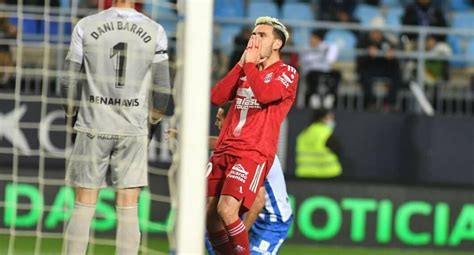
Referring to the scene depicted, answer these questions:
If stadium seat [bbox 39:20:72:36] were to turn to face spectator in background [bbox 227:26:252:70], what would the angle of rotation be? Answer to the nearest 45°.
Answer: approximately 90° to its left

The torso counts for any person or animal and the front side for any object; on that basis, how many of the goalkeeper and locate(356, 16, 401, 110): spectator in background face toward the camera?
1

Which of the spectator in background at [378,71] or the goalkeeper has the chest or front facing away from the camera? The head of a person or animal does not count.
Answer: the goalkeeper

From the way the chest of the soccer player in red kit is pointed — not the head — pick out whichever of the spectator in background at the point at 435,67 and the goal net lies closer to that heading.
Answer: the goal net

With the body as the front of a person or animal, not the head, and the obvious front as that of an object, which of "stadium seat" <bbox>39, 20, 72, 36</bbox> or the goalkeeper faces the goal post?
the stadium seat

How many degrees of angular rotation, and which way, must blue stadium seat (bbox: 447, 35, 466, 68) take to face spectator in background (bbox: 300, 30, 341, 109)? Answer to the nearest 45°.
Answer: approximately 45° to its right

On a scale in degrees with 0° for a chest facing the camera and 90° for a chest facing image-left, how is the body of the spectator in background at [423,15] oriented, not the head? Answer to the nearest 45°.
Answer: approximately 0°

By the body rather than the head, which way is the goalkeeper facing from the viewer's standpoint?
away from the camera

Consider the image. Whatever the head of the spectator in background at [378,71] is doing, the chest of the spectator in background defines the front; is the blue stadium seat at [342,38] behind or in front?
behind

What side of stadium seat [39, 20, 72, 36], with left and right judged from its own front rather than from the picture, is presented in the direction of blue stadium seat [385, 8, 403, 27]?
left

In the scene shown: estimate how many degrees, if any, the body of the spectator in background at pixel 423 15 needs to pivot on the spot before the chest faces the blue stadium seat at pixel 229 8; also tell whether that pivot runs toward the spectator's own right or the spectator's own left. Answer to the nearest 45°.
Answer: approximately 90° to the spectator's own right

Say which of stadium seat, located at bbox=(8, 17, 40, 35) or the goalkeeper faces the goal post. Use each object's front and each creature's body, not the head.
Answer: the stadium seat

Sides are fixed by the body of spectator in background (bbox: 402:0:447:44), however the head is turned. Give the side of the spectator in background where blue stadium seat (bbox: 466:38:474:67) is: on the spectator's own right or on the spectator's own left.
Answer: on the spectator's own left
